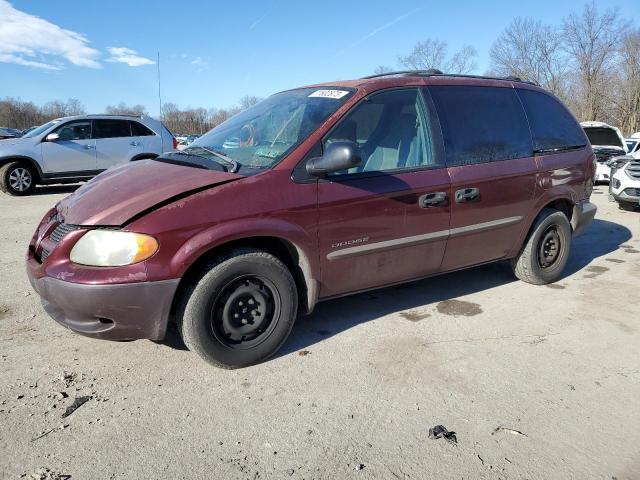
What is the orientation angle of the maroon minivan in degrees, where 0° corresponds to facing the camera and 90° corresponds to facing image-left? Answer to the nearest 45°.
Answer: approximately 45°

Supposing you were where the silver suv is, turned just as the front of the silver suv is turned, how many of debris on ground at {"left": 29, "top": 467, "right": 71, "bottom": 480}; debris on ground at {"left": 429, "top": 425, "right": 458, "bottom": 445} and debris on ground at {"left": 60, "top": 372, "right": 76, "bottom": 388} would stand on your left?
3

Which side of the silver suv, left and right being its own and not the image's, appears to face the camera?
left

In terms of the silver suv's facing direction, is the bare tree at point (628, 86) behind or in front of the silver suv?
behind

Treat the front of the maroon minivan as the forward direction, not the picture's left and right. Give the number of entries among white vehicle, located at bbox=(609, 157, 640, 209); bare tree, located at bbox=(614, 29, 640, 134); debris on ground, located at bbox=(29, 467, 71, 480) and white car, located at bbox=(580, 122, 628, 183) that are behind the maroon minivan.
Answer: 3

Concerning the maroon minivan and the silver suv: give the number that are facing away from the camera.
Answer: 0

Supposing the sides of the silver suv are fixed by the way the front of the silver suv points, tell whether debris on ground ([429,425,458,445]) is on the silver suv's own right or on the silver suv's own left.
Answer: on the silver suv's own left

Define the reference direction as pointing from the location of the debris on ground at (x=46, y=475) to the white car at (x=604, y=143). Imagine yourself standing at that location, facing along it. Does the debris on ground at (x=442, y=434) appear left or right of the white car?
right

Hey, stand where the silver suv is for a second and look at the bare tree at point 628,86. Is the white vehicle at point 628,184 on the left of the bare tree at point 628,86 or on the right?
right

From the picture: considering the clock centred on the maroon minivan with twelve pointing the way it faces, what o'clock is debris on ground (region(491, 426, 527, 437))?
The debris on ground is roughly at 9 o'clock from the maroon minivan.

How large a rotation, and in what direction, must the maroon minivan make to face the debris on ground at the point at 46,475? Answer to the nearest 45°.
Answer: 0° — it already faces it

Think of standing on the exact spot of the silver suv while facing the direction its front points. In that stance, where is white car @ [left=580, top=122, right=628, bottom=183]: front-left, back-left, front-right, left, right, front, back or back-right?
back

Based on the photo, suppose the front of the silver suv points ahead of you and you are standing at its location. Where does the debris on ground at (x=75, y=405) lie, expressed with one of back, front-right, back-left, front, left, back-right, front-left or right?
left

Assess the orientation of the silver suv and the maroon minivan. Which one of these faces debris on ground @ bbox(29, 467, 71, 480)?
the maroon minivan

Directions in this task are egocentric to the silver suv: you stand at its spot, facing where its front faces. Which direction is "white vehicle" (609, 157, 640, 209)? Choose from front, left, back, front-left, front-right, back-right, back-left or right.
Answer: back-left

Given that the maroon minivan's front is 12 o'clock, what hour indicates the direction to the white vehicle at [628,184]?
The white vehicle is roughly at 6 o'clock from the maroon minivan.
